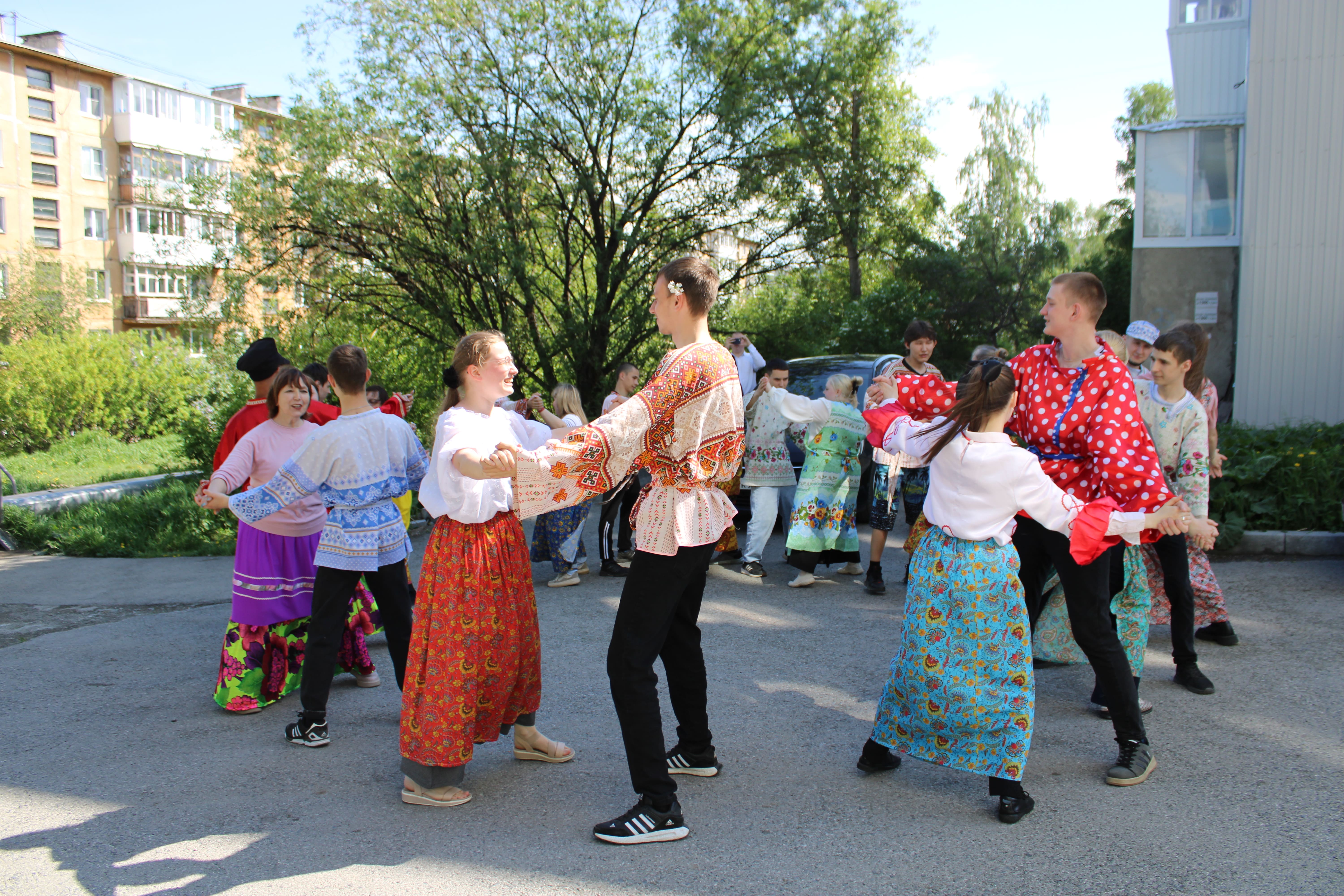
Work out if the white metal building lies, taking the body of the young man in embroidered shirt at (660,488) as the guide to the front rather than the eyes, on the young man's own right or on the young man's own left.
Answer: on the young man's own right

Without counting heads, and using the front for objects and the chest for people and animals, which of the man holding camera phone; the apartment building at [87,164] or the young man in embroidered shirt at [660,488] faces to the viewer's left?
the young man in embroidered shirt

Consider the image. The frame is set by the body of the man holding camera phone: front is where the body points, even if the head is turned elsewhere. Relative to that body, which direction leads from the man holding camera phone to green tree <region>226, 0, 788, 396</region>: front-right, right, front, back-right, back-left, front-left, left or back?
back-right

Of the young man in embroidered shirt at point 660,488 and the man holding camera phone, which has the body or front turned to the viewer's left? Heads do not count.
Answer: the young man in embroidered shirt

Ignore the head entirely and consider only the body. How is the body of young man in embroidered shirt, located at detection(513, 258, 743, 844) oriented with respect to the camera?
to the viewer's left

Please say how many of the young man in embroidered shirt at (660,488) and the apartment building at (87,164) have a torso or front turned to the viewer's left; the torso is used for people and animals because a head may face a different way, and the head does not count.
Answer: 1

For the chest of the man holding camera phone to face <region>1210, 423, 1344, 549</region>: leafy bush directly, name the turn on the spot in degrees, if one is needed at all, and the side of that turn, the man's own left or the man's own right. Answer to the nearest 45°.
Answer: approximately 90° to the man's own left

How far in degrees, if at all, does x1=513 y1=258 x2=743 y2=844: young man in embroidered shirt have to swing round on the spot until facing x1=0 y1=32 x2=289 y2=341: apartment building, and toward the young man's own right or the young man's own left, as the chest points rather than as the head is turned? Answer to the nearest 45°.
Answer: approximately 45° to the young man's own right

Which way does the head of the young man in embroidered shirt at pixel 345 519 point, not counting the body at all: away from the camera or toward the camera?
away from the camera

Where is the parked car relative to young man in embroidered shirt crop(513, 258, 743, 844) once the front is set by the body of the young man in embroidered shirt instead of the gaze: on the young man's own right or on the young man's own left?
on the young man's own right

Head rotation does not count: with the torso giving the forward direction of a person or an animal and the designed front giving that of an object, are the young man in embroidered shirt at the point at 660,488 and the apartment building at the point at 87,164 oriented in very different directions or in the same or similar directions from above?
very different directions

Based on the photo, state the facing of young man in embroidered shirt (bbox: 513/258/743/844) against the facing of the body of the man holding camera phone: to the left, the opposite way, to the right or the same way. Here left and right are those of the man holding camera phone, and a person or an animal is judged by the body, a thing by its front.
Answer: to the right

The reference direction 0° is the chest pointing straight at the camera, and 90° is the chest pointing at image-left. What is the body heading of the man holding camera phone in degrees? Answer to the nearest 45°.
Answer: approximately 0°
